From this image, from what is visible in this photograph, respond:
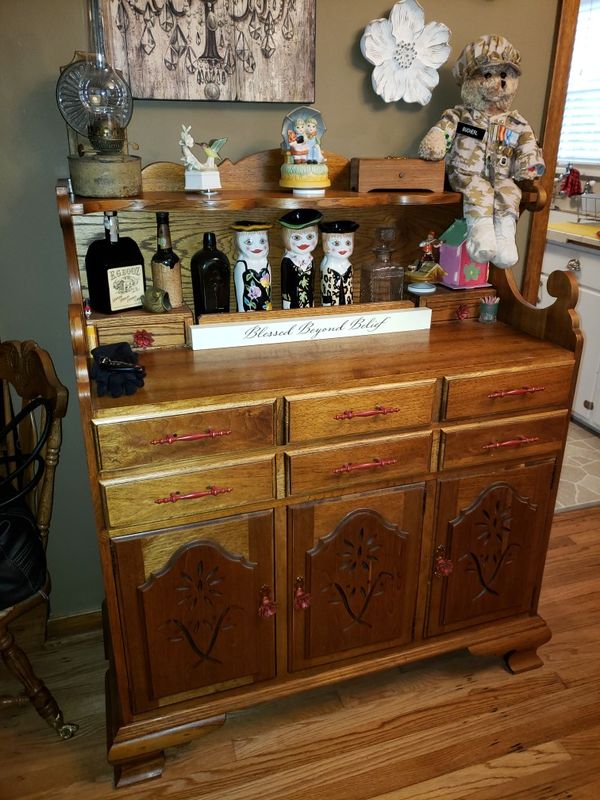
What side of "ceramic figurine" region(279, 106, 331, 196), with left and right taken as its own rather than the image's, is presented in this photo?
front

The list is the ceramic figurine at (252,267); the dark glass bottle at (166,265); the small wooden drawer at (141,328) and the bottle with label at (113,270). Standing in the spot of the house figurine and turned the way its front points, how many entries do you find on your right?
4

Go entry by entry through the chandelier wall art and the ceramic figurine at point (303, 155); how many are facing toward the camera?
2

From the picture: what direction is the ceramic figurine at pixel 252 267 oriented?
toward the camera

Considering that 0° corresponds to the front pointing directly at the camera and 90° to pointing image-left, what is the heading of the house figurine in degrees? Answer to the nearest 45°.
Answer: approximately 315°

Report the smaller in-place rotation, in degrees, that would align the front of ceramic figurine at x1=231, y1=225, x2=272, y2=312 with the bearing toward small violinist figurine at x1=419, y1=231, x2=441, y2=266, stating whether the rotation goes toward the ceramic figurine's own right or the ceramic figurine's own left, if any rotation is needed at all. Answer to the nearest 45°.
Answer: approximately 90° to the ceramic figurine's own left

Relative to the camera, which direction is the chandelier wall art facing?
toward the camera

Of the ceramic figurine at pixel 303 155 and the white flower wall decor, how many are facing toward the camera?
2
